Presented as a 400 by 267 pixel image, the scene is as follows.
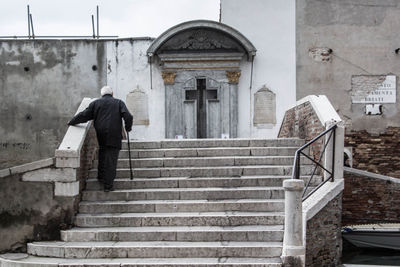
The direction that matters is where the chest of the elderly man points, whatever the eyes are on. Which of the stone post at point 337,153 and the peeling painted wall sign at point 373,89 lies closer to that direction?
the peeling painted wall sign

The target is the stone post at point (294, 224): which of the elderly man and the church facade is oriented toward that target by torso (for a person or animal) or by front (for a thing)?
the church facade

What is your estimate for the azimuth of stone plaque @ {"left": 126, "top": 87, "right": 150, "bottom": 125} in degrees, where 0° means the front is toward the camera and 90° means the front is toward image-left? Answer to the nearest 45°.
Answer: approximately 0°

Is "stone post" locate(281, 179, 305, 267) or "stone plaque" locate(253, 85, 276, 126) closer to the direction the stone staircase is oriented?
the stone post

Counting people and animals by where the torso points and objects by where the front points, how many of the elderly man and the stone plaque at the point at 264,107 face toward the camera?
1

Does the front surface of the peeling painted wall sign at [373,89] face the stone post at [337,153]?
yes

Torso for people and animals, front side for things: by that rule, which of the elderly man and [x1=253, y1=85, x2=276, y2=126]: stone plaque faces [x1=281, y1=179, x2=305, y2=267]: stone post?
the stone plaque

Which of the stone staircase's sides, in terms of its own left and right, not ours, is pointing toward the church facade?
back

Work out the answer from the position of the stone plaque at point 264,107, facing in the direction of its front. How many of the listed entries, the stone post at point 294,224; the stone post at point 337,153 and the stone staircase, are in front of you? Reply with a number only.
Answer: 3

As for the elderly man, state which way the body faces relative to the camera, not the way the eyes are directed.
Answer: away from the camera

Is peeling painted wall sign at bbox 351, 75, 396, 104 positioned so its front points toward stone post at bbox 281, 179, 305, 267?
yes
